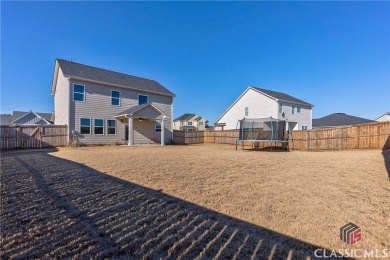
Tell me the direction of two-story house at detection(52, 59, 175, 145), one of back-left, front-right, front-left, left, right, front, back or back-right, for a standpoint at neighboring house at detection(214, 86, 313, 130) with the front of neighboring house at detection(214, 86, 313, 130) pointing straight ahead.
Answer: left

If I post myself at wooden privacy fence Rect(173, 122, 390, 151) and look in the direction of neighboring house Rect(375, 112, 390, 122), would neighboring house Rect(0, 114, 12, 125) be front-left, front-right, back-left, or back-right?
back-left

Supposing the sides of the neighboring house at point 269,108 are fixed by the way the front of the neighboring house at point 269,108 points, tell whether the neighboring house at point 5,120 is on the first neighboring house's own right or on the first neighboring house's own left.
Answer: on the first neighboring house's own left

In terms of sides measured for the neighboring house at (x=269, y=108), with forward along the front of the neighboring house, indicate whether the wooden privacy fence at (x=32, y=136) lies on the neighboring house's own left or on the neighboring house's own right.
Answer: on the neighboring house's own left

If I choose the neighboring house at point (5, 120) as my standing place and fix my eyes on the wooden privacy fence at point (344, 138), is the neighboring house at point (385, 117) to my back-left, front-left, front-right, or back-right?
front-left

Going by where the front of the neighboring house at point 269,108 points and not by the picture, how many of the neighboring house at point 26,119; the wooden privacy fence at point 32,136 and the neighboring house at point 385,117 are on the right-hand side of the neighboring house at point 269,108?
1

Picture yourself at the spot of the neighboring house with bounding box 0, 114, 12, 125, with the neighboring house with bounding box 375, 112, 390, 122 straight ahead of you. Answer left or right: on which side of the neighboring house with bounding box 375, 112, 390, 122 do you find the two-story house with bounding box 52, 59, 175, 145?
right

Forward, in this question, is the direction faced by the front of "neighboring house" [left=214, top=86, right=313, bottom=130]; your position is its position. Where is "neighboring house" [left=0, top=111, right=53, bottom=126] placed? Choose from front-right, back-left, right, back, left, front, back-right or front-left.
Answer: front-left

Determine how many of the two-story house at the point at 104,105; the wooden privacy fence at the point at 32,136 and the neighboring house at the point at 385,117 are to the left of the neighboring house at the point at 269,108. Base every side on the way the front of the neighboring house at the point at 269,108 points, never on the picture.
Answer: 2

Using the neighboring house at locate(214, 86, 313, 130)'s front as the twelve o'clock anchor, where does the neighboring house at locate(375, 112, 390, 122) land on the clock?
the neighboring house at locate(375, 112, 390, 122) is roughly at 3 o'clock from the neighboring house at locate(214, 86, 313, 130).

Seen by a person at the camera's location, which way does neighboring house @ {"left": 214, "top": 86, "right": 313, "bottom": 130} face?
facing away from the viewer and to the left of the viewer

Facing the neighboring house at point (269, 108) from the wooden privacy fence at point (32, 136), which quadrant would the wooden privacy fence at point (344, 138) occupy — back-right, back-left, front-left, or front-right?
front-right
